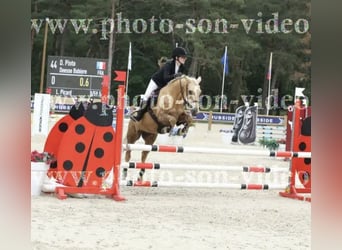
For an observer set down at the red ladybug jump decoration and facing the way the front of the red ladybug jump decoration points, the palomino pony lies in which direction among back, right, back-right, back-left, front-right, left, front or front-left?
back-left

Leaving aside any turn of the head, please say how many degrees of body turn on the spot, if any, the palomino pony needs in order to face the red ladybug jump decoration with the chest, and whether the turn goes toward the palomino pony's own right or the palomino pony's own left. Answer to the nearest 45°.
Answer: approximately 90° to the palomino pony's own right

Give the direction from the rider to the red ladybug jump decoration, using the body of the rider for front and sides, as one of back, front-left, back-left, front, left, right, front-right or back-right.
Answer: right

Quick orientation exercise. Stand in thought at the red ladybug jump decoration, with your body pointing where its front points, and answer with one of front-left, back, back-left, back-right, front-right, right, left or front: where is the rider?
back-left

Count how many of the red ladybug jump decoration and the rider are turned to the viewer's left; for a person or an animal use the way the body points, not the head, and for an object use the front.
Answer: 0

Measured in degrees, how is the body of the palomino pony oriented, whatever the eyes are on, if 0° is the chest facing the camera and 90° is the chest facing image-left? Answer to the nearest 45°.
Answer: approximately 315°

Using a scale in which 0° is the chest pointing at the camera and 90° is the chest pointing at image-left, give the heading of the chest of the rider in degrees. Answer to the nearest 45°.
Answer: approximately 315°

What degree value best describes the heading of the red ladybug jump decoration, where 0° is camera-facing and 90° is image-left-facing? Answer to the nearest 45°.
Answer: approximately 0°
